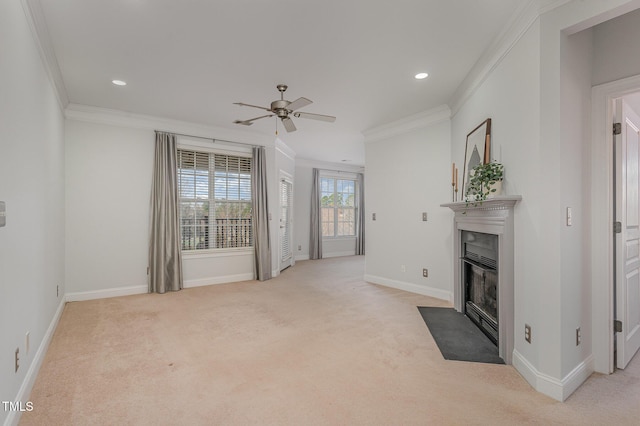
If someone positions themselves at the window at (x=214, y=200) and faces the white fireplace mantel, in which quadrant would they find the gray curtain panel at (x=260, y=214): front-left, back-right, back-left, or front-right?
front-left

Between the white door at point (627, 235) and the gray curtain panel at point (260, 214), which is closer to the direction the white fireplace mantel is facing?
the gray curtain panel

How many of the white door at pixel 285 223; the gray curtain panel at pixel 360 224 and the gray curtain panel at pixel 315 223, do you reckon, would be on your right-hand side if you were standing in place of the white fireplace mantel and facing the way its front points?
3

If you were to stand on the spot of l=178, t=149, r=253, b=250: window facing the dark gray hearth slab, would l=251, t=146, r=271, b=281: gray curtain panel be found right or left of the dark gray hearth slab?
left

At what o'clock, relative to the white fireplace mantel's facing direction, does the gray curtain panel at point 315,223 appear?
The gray curtain panel is roughly at 3 o'clock from the white fireplace mantel.

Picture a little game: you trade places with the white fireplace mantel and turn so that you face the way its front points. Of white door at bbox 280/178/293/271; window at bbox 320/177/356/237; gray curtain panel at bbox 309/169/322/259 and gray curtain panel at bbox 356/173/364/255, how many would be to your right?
4

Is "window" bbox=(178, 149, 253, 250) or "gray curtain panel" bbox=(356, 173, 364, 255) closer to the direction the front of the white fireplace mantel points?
the window

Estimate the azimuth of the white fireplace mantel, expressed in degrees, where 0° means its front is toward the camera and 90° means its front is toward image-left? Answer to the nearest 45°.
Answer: approximately 45°

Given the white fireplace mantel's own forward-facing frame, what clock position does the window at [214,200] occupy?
The window is roughly at 2 o'clock from the white fireplace mantel.

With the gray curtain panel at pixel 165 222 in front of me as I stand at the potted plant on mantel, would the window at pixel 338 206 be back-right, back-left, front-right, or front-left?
front-right

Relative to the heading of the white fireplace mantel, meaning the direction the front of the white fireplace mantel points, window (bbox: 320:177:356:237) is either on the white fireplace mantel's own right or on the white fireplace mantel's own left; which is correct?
on the white fireplace mantel's own right

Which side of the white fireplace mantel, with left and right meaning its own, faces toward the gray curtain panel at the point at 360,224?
right
